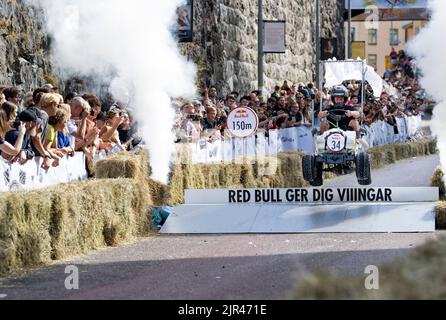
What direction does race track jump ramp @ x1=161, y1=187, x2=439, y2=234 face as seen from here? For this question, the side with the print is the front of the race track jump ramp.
toward the camera

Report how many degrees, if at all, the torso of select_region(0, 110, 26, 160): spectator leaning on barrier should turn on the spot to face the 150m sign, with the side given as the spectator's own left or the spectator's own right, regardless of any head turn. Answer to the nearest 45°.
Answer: approximately 45° to the spectator's own left

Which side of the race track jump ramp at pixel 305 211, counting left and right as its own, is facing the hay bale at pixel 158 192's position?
right

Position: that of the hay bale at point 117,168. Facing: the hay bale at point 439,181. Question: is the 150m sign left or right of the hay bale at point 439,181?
left

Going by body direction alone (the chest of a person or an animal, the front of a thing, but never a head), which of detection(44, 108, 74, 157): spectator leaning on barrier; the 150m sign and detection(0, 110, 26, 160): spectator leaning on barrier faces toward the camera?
the 150m sign

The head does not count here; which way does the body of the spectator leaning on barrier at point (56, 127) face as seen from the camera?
to the viewer's right

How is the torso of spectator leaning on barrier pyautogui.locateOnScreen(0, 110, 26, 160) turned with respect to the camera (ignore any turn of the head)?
to the viewer's right

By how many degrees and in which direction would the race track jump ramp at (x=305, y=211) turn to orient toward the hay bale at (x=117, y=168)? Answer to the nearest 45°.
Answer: approximately 90° to its right

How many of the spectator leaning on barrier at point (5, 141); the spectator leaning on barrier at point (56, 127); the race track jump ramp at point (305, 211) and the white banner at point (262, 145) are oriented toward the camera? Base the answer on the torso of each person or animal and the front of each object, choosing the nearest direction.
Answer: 2

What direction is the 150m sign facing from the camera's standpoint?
toward the camera

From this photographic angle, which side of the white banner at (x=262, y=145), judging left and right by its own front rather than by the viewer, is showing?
front
